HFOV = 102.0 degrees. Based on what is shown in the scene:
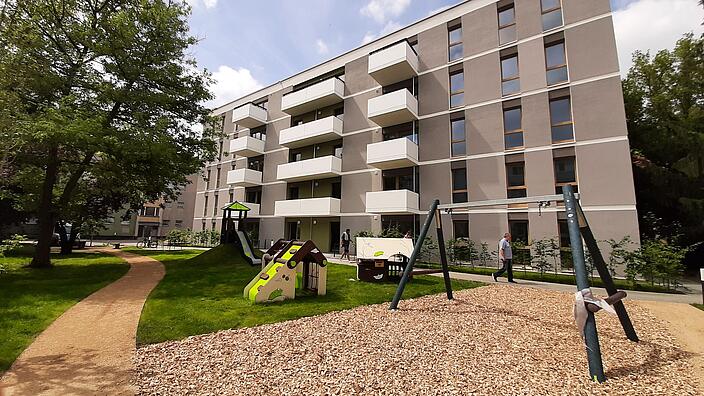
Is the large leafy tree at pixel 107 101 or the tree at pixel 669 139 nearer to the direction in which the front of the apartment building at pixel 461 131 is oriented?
the large leafy tree

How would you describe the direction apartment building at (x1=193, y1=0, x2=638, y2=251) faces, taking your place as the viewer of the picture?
facing the viewer and to the left of the viewer

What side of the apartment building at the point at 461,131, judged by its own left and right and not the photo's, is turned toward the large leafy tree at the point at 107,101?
front

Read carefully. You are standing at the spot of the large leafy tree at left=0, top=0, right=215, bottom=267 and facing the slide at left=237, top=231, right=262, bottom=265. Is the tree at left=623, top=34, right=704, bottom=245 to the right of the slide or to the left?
right

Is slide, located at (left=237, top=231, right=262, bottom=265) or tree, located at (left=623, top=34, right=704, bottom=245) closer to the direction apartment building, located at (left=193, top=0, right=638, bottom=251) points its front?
the slide
